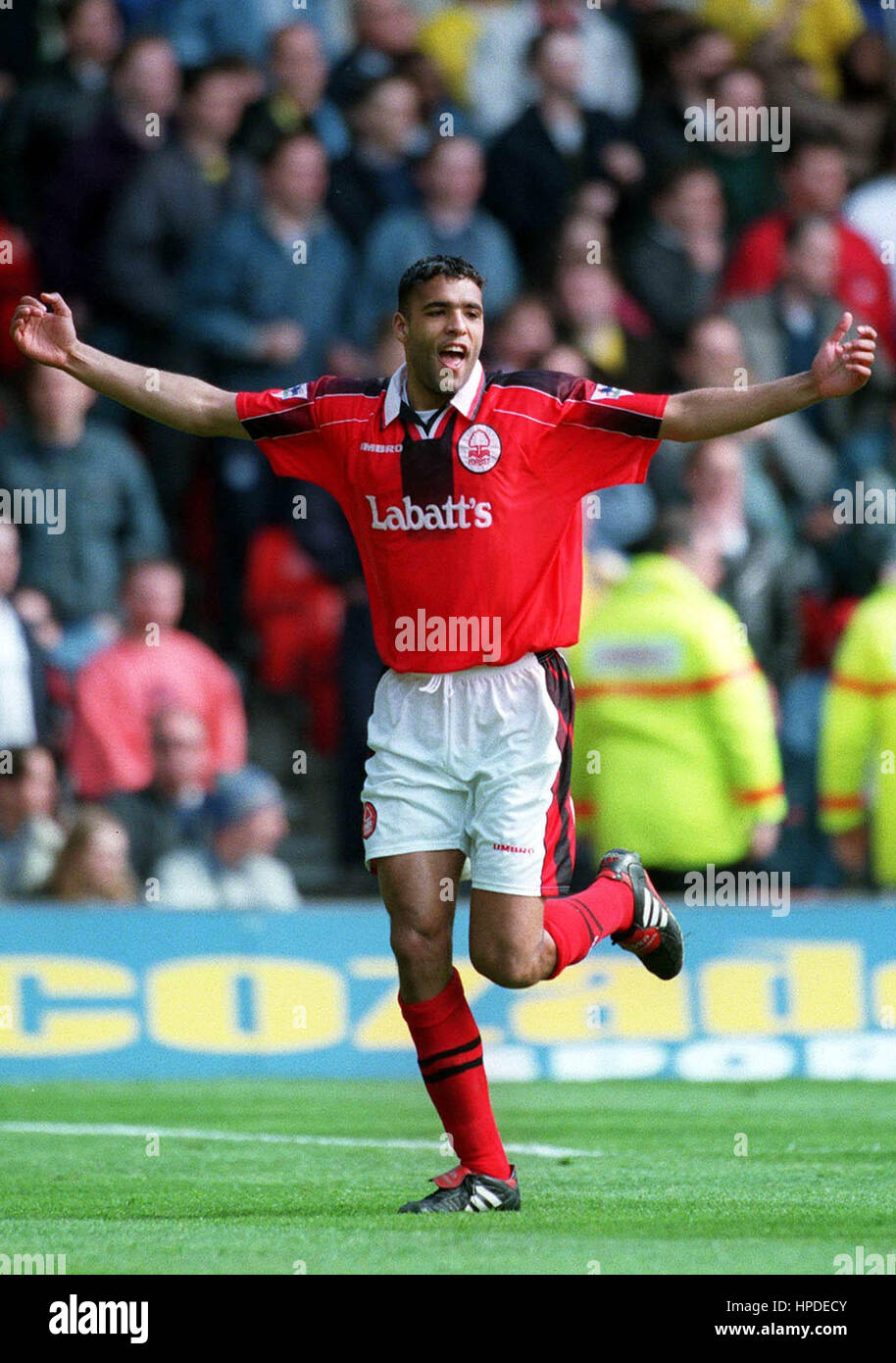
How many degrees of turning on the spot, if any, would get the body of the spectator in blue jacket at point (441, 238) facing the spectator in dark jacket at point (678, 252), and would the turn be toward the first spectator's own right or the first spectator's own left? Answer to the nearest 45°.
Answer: approximately 90° to the first spectator's own left

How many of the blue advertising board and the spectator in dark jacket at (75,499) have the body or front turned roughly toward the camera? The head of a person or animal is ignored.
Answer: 2

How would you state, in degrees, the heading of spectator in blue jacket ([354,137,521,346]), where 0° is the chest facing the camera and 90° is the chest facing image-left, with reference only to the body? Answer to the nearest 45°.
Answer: approximately 0°

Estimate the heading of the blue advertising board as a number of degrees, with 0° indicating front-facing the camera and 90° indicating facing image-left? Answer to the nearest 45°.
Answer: approximately 0°

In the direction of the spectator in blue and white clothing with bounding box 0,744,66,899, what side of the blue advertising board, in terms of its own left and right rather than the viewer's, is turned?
back
